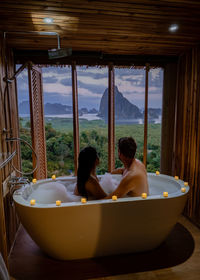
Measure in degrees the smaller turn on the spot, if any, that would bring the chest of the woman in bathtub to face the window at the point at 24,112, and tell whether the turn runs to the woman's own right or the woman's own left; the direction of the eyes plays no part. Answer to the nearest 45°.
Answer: approximately 90° to the woman's own left

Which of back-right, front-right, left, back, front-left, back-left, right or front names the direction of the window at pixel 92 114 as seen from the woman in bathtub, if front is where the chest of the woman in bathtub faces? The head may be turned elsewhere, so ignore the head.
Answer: front-left

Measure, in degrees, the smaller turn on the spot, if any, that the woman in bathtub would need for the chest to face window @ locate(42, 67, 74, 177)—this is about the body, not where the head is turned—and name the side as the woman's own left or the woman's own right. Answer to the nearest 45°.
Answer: approximately 45° to the woman's own left

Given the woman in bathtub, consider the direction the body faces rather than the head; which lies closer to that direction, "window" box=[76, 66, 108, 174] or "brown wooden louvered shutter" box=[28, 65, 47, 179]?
the window

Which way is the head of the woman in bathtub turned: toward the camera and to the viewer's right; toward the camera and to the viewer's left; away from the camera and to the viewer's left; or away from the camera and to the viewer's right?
away from the camera and to the viewer's right

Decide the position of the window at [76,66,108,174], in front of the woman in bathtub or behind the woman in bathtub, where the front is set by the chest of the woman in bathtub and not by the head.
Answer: in front

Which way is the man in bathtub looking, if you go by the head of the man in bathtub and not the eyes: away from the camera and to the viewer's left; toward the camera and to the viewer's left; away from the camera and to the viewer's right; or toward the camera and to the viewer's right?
away from the camera and to the viewer's left

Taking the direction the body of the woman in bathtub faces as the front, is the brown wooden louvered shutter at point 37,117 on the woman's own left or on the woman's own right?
on the woman's own left

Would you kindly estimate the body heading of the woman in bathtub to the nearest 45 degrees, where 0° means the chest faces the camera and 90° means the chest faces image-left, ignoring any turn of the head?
approximately 225°
